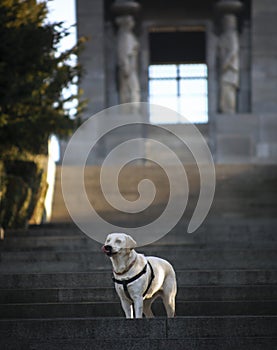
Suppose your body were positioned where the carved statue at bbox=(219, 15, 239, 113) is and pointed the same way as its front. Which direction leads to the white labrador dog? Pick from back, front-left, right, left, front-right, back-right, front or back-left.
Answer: front

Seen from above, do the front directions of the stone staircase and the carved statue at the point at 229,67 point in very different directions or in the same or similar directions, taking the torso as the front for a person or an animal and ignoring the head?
same or similar directions

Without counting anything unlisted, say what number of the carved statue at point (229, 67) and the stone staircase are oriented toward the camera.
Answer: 2

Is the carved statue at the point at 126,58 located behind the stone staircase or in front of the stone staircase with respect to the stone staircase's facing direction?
behind

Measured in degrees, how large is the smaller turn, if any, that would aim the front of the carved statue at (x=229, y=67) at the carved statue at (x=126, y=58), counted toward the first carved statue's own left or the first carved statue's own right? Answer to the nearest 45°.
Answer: approximately 90° to the first carved statue's own right

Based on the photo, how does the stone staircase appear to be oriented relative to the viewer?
toward the camera

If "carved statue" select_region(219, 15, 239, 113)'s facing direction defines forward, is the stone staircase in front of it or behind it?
in front

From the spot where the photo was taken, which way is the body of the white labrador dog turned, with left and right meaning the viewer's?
facing the viewer and to the left of the viewer
